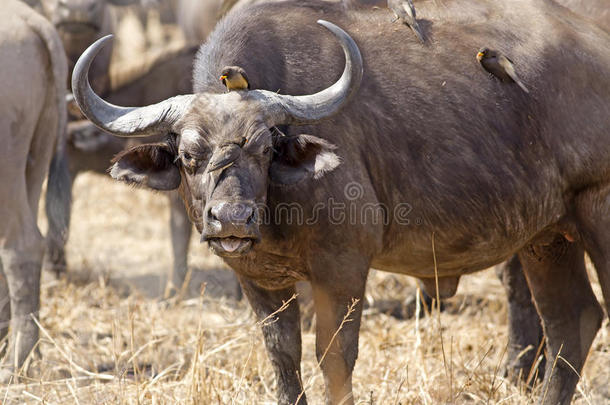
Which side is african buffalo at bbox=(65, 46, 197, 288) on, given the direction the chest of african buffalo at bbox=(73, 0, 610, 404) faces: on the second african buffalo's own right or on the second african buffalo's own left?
on the second african buffalo's own right

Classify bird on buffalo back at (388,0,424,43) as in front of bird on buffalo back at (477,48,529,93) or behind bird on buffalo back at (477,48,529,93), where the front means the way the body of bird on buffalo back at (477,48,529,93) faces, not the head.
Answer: in front

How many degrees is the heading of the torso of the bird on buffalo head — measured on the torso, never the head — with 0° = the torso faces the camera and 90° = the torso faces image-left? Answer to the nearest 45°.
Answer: approximately 45°

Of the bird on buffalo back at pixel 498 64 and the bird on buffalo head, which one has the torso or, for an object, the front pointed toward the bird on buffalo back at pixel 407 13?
the bird on buffalo back at pixel 498 64

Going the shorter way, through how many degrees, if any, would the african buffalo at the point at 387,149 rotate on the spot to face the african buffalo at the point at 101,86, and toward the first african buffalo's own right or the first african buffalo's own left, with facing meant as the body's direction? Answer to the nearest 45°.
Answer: approximately 90° to the first african buffalo's own right

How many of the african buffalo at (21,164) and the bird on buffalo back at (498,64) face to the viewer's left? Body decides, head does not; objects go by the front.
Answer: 2

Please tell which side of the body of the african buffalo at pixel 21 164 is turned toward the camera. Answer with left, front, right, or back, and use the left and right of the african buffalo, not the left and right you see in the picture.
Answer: left

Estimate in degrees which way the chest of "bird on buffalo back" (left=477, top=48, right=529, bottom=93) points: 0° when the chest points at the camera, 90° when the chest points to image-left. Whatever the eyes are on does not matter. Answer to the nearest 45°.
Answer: approximately 90°
